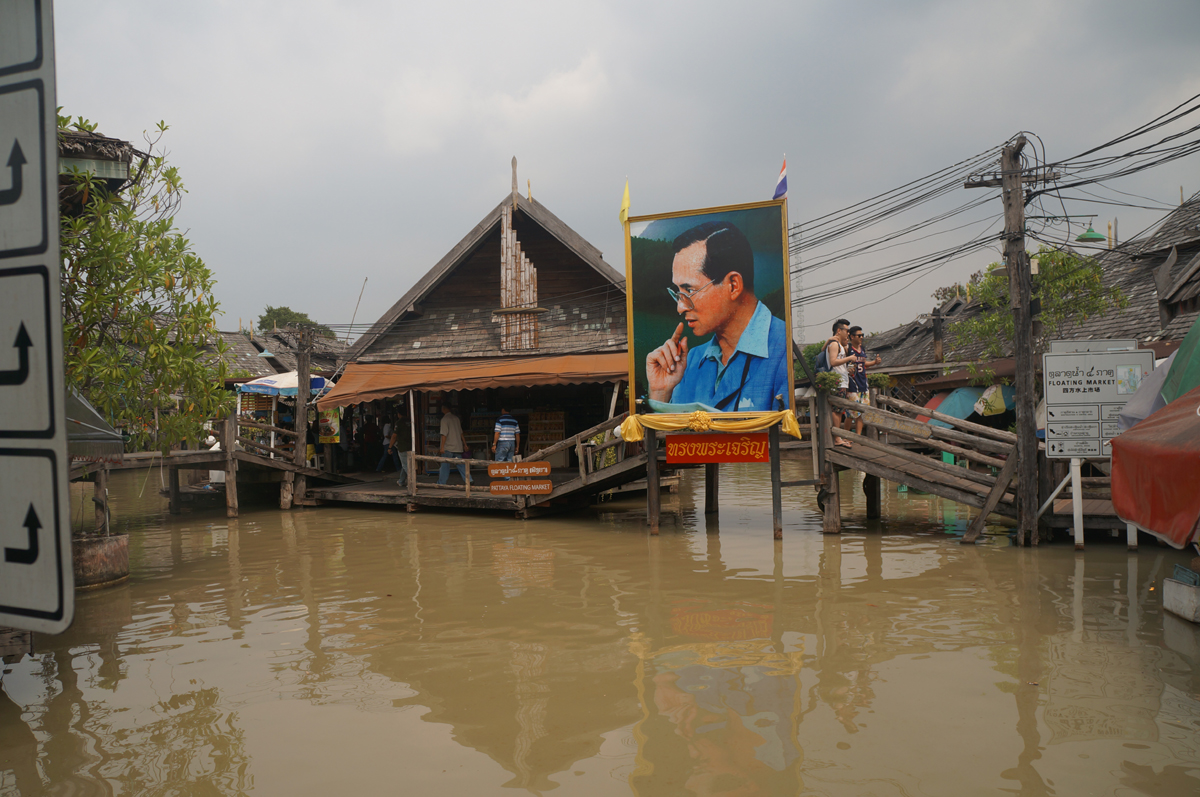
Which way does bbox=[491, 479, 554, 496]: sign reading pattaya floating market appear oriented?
toward the camera

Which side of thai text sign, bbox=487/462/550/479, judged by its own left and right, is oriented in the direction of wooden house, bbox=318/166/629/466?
back

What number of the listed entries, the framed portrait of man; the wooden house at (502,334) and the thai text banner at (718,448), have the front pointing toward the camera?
3

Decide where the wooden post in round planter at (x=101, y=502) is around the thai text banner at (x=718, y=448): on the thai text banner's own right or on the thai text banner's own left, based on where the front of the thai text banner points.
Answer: on the thai text banner's own right

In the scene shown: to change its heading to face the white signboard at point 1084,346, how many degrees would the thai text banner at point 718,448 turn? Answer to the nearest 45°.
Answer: approximately 90° to its left

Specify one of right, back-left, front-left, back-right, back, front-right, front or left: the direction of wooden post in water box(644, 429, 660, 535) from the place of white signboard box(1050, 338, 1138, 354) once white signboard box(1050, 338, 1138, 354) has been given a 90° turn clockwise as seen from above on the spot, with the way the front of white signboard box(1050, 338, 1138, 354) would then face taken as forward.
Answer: front

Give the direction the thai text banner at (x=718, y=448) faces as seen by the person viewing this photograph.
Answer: facing the viewer

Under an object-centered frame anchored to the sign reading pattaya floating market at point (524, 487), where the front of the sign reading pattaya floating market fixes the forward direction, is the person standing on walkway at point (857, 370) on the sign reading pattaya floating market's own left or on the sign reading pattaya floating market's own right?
on the sign reading pattaya floating market's own left

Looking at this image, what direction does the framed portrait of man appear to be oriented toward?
toward the camera

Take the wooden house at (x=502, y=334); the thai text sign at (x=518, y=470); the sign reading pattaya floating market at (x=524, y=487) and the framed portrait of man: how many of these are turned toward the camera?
4

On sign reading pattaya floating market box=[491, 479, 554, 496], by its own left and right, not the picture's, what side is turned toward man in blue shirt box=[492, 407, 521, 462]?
back

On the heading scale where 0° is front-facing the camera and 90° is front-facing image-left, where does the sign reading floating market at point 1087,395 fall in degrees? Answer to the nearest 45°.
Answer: approximately 0°

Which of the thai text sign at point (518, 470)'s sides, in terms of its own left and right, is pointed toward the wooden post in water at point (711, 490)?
left
